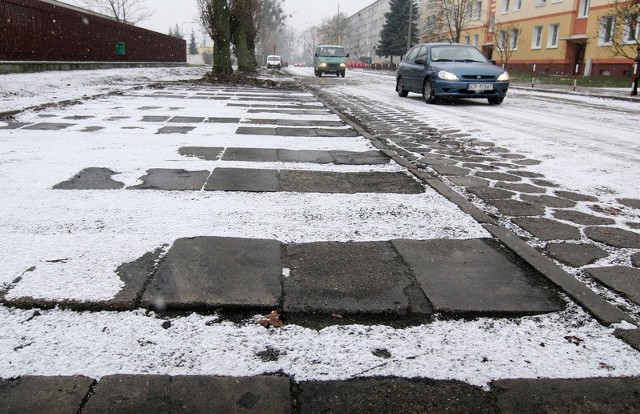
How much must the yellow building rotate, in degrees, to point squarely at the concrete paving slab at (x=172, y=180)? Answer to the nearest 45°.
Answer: approximately 45° to its left

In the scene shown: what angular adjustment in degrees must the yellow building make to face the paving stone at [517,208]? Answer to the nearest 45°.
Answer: approximately 45° to its left

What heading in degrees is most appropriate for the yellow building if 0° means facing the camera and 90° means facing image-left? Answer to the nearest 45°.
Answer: approximately 45°

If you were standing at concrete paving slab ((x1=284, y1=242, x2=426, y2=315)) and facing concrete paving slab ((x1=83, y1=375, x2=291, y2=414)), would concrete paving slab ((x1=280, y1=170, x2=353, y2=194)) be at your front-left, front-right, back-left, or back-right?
back-right

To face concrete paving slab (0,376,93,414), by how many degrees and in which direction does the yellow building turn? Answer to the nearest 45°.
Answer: approximately 45° to its left

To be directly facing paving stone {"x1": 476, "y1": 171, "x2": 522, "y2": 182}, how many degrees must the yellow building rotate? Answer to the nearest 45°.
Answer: approximately 45° to its left
